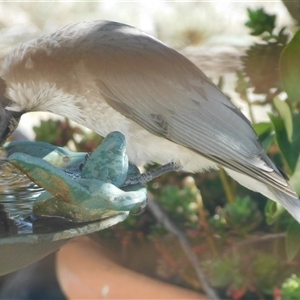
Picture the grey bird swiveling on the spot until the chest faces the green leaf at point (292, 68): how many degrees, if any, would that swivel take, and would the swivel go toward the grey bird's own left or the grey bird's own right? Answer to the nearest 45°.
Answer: approximately 135° to the grey bird's own right

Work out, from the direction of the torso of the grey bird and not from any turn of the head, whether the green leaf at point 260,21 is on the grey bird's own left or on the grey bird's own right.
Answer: on the grey bird's own right

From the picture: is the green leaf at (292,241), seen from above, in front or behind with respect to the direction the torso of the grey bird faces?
behind

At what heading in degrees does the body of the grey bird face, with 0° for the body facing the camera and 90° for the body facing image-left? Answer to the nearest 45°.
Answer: approximately 90°

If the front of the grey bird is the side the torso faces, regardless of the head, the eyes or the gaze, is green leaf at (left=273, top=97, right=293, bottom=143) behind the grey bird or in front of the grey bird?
behind

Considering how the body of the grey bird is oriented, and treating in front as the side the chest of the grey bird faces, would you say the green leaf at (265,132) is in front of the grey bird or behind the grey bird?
behind
